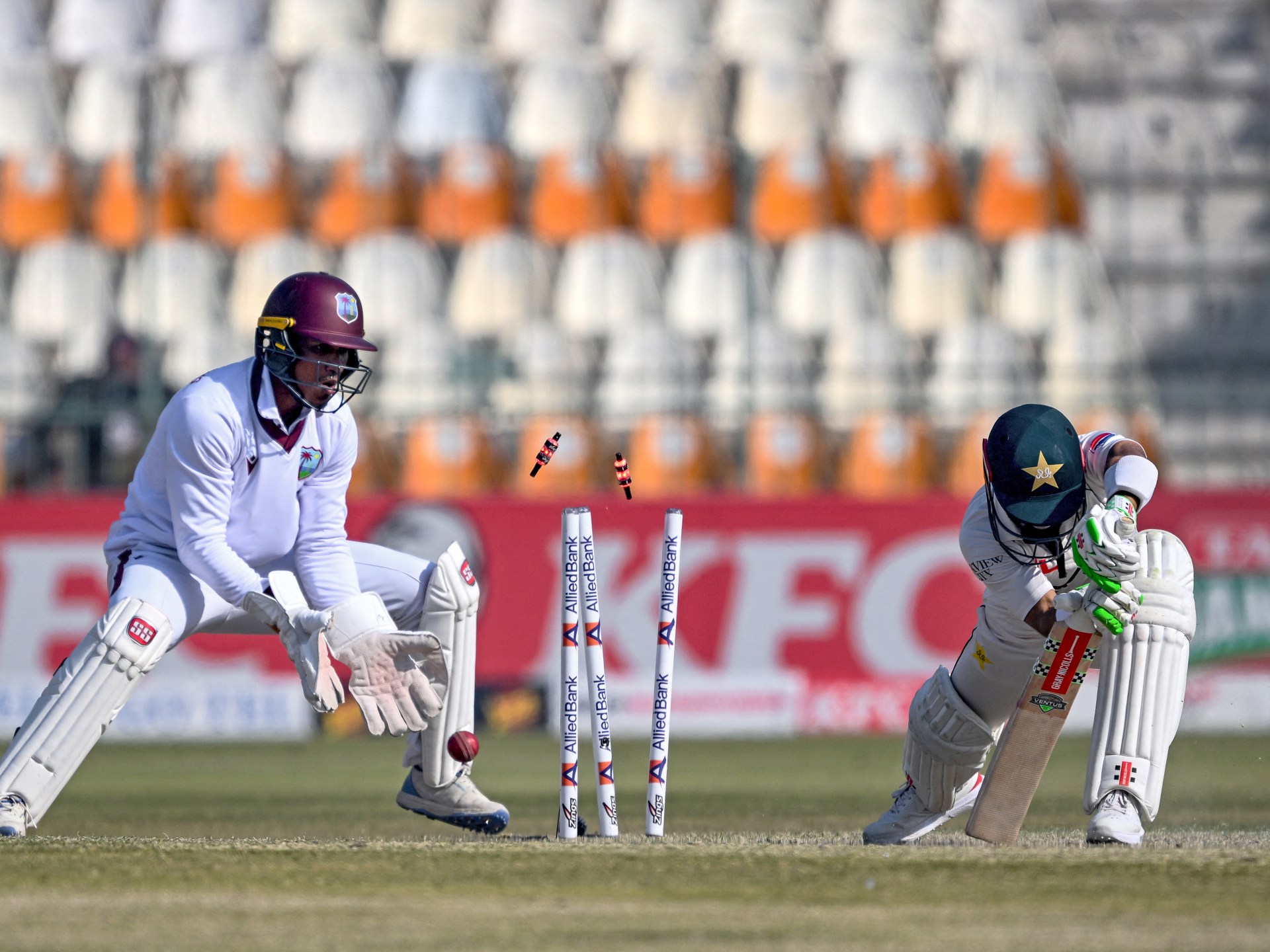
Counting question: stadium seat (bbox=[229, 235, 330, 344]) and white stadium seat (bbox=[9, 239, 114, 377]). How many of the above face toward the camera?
2

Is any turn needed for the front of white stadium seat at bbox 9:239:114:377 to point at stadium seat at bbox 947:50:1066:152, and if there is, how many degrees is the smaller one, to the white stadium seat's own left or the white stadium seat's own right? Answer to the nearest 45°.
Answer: approximately 90° to the white stadium seat's own left

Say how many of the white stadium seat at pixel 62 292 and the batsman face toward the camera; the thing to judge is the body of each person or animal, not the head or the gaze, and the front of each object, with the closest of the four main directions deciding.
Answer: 2

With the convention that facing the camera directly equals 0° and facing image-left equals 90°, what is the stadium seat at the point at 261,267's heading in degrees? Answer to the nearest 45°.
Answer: approximately 0°

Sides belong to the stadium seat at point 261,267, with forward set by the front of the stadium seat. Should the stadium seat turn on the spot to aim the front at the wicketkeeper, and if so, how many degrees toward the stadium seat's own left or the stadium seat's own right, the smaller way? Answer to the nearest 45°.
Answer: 0° — it already faces them

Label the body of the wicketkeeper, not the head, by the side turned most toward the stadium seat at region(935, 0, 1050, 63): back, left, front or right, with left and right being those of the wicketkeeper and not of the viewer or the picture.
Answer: left
